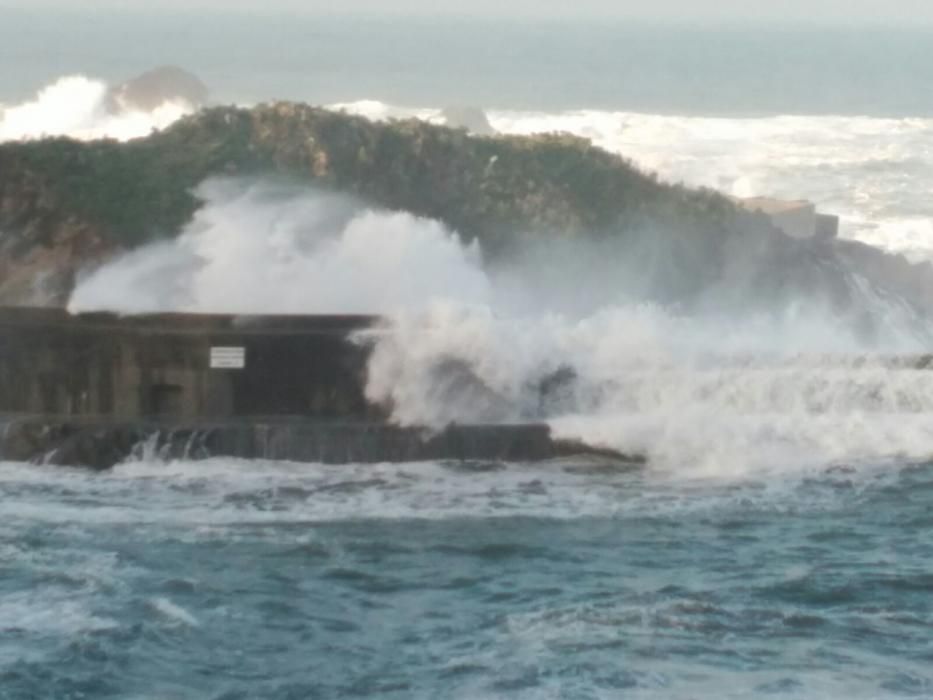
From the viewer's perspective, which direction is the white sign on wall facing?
toward the camera

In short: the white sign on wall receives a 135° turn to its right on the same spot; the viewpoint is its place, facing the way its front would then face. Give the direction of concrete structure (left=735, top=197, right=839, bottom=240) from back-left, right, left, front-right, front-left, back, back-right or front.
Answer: right

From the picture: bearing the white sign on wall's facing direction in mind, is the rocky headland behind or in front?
behind

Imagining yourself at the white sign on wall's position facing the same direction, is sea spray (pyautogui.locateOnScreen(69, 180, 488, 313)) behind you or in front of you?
behind
